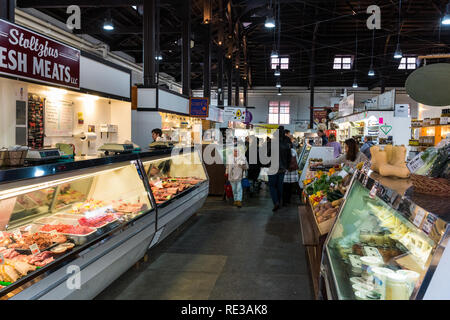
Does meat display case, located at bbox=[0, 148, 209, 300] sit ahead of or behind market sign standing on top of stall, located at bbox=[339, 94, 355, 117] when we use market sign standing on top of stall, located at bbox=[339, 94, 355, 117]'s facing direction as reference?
ahead

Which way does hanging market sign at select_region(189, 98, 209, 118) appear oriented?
toward the camera

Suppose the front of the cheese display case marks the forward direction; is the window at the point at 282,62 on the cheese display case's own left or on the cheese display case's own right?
on the cheese display case's own right

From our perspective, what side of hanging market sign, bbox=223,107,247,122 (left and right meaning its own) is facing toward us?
front

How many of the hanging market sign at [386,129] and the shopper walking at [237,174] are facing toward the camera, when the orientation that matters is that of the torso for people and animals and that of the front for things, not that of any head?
2

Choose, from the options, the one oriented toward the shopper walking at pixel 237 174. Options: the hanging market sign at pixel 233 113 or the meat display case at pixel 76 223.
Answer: the hanging market sign

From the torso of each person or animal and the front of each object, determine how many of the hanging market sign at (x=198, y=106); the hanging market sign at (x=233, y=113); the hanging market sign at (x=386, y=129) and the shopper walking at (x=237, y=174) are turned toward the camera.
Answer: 4

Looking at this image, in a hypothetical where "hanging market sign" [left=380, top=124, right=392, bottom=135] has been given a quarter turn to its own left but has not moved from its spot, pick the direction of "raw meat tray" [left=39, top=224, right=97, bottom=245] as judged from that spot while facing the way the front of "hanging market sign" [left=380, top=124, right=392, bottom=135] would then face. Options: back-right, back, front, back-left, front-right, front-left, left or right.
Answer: right

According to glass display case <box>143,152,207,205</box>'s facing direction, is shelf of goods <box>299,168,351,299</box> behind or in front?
in front

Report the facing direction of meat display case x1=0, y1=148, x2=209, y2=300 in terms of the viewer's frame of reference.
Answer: facing the viewer and to the right of the viewer

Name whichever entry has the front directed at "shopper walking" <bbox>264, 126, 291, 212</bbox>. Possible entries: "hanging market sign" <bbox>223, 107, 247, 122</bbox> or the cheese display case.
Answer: the hanging market sign

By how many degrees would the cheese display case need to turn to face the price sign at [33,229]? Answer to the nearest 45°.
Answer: approximately 45° to its right

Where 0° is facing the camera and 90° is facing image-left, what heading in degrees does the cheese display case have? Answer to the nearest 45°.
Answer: approximately 45°

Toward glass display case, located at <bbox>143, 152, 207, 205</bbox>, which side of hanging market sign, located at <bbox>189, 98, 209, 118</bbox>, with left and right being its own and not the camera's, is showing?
front

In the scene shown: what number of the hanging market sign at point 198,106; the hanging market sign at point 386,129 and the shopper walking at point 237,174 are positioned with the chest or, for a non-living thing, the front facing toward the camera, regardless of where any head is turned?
3

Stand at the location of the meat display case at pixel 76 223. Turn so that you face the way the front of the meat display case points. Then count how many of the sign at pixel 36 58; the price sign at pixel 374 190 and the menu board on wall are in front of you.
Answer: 1

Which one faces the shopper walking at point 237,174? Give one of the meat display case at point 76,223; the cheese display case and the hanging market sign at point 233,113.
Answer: the hanging market sign

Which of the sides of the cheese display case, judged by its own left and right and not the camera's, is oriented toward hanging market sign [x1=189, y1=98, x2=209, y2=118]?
right

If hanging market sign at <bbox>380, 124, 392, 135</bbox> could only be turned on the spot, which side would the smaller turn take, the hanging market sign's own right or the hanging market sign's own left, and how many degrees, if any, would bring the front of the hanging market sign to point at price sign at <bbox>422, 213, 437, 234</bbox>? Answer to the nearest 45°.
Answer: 0° — it already faces it

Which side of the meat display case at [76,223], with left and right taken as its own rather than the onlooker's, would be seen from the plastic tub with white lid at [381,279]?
front
